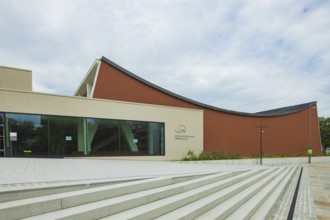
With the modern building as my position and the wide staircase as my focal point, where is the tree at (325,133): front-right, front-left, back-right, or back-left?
back-left

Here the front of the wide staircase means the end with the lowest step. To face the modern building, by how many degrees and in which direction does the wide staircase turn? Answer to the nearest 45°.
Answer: approximately 135° to its left

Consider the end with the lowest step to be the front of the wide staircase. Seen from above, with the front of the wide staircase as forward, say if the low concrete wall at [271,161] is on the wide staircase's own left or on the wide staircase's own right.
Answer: on the wide staircase's own left
